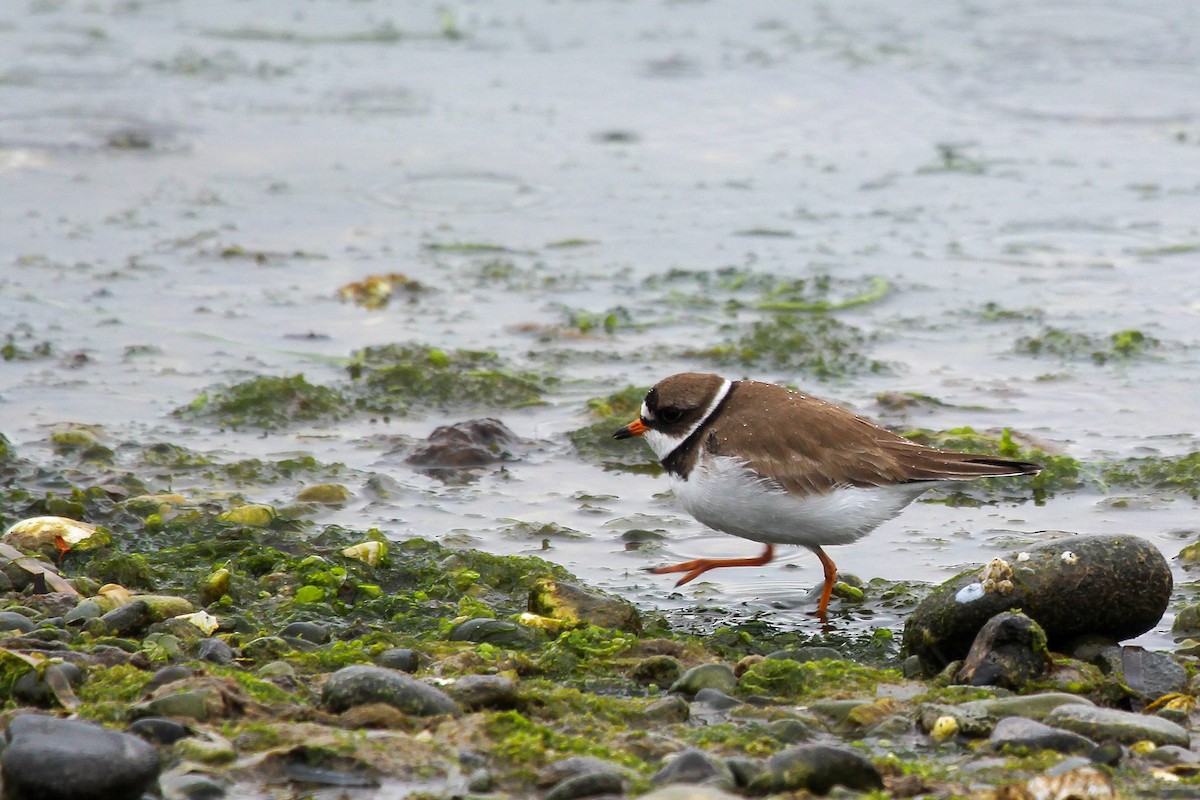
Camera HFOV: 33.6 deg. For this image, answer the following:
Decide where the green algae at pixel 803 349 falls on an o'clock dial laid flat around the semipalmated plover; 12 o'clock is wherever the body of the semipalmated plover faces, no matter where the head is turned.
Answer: The green algae is roughly at 3 o'clock from the semipalmated plover.

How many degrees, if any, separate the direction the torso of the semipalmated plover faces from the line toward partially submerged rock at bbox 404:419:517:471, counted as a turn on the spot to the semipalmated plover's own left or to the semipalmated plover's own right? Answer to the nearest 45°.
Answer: approximately 45° to the semipalmated plover's own right

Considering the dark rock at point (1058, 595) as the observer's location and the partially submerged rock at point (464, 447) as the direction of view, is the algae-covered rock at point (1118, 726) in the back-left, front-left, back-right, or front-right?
back-left

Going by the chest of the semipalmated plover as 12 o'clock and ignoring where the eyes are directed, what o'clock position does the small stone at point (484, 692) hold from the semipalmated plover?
The small stone is roughly at 10 o'clock from the semipalmated plover.

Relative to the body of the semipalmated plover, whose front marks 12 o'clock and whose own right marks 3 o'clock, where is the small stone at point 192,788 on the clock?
The small stone is roughly at 10 o'clock from the semipalmated plover.

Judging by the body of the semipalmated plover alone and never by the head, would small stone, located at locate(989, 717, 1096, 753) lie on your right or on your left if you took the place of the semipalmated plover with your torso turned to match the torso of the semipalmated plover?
on your left

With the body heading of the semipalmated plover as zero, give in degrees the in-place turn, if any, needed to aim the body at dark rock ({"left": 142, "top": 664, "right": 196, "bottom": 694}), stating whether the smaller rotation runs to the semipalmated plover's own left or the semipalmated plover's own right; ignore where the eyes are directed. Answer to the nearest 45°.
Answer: approximately 45° to the semipalmated plover's own left

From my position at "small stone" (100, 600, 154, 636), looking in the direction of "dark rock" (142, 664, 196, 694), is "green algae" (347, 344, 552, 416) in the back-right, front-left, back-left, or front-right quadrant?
back-left

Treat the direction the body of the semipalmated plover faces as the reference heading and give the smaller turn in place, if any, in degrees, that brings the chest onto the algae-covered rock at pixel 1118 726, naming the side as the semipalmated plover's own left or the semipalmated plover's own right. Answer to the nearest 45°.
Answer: approximately 135° to the semipalmated plover's own left

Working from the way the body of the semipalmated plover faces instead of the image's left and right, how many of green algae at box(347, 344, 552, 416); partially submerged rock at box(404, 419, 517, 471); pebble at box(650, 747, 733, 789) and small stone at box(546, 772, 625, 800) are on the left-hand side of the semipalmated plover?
2

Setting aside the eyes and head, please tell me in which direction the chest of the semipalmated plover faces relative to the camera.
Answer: to the viewer's left
